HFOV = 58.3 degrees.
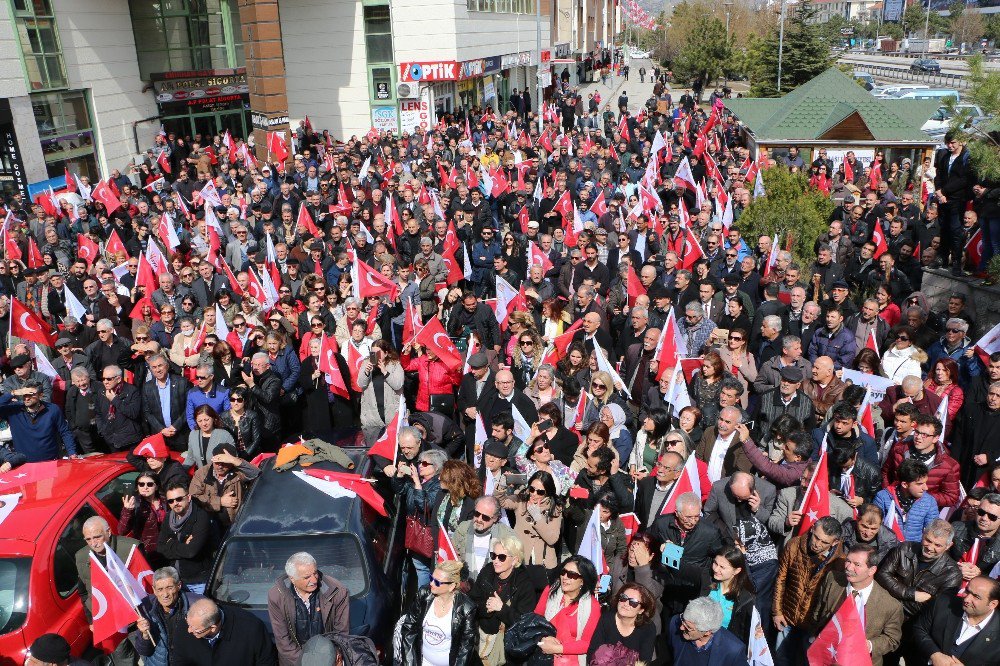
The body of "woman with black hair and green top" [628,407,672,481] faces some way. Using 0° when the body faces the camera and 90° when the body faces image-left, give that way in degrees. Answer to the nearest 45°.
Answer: approximately 45°

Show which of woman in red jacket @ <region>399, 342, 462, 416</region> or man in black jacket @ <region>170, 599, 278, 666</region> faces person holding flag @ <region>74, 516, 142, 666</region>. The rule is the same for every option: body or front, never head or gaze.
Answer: the woman in red jacket
